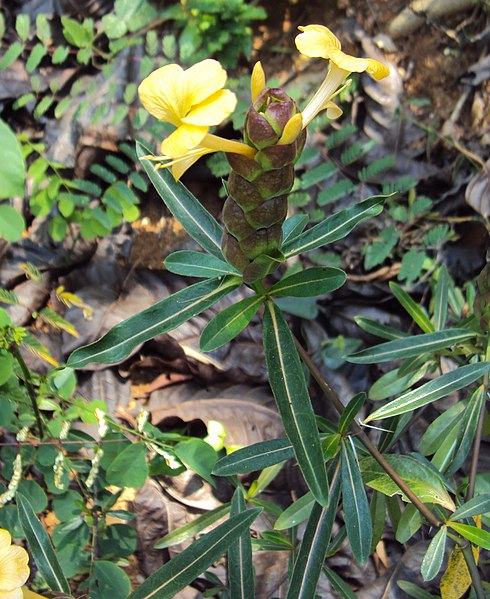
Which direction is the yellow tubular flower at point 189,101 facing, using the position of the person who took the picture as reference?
facing the viewer and to the left of the viewer
